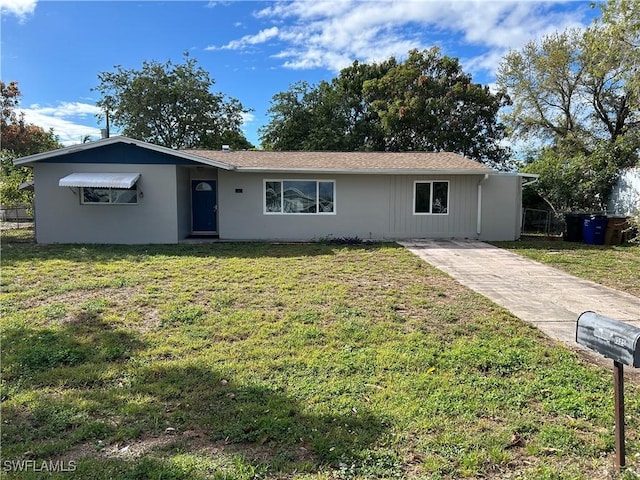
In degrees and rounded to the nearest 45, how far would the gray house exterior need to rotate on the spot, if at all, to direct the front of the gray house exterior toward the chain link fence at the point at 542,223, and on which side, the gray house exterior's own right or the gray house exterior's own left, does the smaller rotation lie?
approximately 90° to the gray house exterior's own left

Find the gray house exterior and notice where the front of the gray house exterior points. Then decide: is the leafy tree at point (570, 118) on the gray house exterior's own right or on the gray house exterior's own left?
on the gray house exterior's own left

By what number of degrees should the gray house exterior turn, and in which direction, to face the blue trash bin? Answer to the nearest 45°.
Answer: approximately 90° to its left

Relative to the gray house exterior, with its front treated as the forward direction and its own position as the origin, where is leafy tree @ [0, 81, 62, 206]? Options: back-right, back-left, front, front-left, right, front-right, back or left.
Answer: back-right

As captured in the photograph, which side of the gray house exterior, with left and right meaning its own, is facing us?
front

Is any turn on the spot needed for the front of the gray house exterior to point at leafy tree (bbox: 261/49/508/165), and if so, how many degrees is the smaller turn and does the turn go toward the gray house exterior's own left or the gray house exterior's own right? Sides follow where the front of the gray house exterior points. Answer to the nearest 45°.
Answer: approximately 135° to the gray house exterior's own left

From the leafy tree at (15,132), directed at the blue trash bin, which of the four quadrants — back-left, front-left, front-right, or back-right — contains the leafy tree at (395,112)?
front-left
